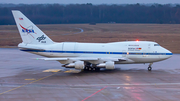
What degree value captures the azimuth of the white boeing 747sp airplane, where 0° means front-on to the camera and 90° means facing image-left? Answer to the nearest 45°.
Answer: approximately 270°
